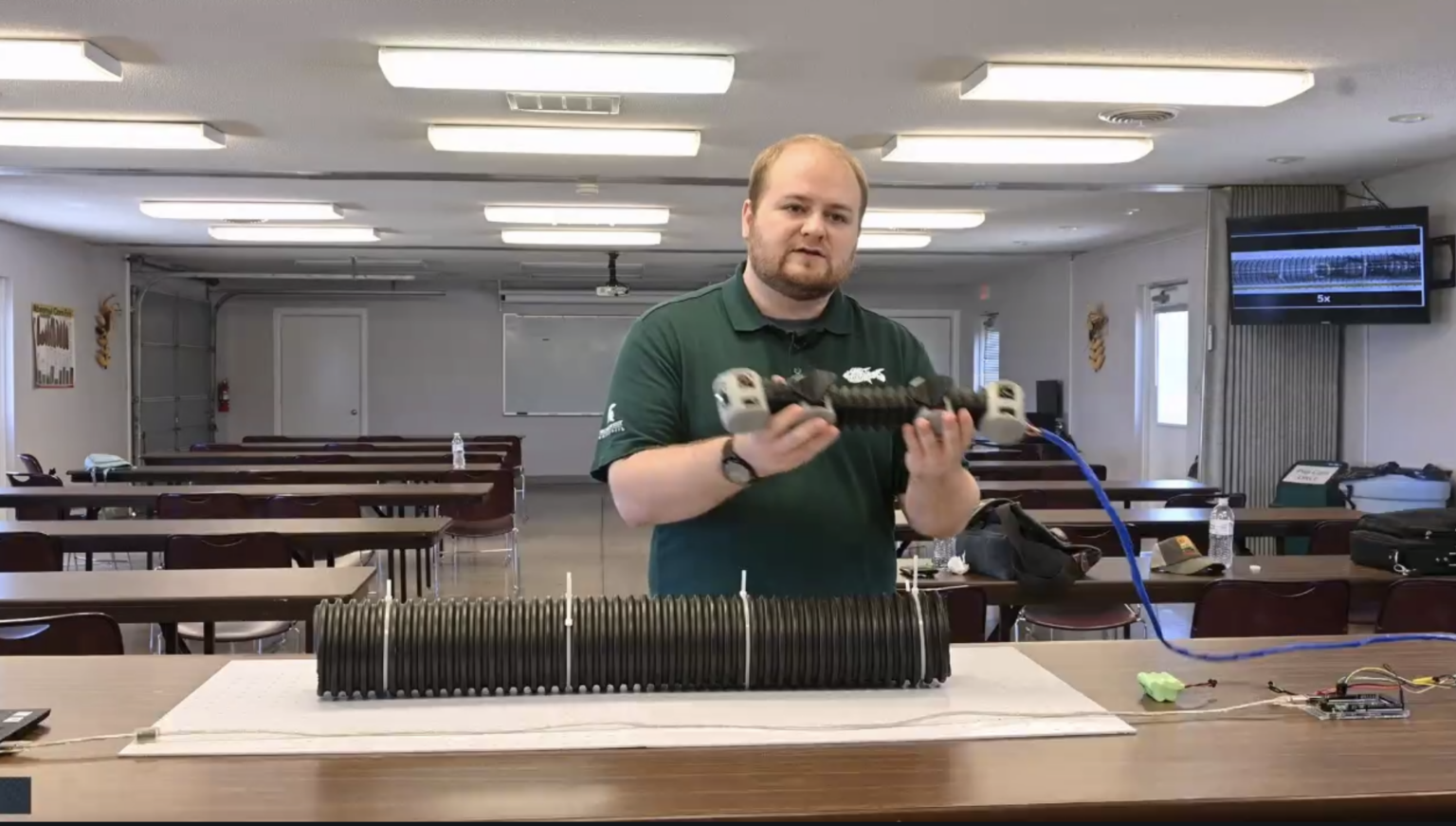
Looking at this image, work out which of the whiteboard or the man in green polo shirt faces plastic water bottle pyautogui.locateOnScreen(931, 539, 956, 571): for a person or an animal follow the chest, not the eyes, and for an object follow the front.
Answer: the whiteboard

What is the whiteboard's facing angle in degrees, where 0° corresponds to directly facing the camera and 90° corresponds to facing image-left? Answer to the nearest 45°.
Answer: approximately 0°

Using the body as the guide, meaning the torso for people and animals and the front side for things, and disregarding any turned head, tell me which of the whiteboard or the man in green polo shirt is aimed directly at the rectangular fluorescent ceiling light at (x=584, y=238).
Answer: the whiteboard

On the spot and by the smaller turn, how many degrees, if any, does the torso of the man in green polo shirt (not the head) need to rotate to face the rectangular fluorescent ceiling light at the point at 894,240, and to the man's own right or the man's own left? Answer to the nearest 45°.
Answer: approximately 135° to the man's own left

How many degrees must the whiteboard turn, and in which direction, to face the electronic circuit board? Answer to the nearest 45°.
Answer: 0° — it already faces it

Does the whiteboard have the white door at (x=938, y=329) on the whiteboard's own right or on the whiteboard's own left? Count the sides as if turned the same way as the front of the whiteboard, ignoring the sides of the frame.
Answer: on the whiteboard's own left

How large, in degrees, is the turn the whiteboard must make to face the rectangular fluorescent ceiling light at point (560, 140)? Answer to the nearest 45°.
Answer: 0° — it already faces it

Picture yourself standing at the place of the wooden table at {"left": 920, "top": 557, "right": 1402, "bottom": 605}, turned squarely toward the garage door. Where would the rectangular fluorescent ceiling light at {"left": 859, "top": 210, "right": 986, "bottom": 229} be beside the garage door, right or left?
right

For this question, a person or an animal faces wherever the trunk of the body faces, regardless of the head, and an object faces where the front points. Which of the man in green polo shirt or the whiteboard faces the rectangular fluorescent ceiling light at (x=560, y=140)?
the whiteboard

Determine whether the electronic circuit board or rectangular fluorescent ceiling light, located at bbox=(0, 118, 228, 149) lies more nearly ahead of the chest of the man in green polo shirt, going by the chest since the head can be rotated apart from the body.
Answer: the electronic circuit board
